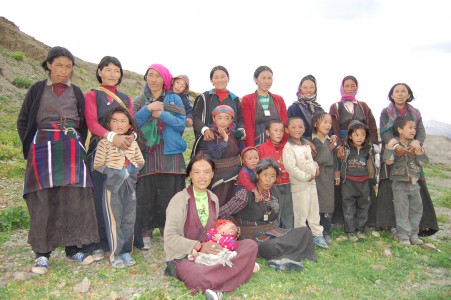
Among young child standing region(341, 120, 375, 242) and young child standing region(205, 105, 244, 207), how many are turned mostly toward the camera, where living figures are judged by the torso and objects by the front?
2

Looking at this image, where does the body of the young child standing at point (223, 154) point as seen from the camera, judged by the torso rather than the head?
toward the camera

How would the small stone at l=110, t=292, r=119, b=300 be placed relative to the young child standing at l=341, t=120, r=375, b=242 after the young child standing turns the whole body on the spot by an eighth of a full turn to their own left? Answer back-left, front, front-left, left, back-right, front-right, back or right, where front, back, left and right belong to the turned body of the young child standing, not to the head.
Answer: right

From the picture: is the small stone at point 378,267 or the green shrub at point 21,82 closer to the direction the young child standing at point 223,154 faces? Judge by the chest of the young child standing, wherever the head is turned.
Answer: the small stone

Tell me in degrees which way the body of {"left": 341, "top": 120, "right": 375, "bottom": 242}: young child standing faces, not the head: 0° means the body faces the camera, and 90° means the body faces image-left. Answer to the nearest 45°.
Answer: approximately 0°

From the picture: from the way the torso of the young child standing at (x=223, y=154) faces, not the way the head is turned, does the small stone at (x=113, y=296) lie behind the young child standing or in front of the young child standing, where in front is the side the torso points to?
in front

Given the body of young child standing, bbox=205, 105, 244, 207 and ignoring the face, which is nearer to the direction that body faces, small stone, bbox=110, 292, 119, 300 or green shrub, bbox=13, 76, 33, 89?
the small stone

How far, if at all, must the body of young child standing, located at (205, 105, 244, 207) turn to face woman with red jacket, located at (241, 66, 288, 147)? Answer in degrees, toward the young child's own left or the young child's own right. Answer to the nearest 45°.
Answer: approximately 135° to the young child's own left

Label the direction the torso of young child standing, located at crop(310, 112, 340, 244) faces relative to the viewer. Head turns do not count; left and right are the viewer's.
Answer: facing the viewer and to the right of the viewer

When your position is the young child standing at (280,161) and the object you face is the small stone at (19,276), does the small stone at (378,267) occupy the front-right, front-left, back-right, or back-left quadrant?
back-left

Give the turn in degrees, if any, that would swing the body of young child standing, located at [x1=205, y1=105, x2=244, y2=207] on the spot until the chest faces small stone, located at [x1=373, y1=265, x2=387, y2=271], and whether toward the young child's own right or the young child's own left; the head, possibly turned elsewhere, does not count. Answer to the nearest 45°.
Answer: approximately 90° to the young child's own left

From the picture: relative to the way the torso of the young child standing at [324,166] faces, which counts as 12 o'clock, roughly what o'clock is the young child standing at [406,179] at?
the young child standing at [406,179] is roughly at 10 o'clock from the young child standing at [324,166].

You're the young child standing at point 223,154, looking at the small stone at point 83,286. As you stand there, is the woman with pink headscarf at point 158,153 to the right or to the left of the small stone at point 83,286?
right

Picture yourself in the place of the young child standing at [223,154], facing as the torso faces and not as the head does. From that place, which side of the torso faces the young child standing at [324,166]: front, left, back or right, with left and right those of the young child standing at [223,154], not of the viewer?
left
